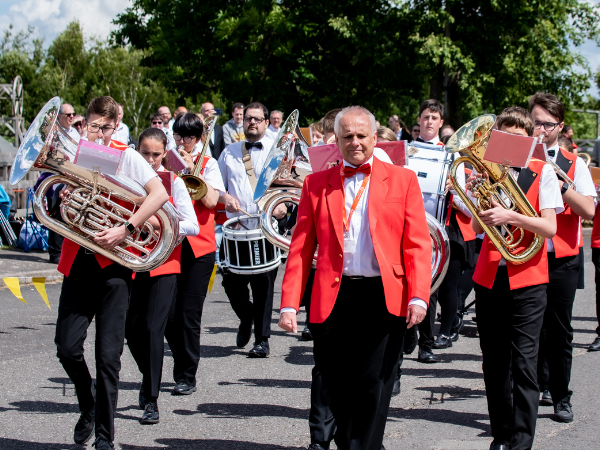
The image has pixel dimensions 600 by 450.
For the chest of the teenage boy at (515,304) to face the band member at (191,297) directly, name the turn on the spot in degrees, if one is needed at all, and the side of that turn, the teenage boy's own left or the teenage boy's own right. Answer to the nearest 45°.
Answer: approximately 45° to the teenage boy's own right

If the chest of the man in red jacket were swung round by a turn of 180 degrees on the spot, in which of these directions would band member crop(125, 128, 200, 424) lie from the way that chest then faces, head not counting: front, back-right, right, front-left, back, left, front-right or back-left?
front-left

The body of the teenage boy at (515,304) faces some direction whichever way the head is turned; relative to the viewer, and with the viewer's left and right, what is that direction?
facing the viewer and to the left of the viewer

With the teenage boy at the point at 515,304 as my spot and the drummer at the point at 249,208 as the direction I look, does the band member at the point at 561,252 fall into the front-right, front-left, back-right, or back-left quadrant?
front-right

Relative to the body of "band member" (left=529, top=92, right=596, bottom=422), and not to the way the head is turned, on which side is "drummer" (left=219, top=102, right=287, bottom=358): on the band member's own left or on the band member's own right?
on the band member's own right

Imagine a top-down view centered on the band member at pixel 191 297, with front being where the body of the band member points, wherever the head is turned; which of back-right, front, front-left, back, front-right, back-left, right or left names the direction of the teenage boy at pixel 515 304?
left

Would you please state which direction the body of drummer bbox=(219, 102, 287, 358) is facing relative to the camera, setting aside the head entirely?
toward the camera

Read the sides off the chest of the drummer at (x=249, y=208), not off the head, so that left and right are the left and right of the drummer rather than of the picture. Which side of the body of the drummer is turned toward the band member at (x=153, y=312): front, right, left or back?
front

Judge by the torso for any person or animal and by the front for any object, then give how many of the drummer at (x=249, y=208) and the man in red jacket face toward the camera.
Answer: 2

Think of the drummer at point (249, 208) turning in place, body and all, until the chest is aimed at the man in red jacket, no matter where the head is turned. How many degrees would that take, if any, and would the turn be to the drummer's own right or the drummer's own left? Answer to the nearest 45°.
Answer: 0° — they already face them

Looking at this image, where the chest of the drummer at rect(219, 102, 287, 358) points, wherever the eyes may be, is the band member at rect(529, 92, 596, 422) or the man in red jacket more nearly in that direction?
the man in red jacket

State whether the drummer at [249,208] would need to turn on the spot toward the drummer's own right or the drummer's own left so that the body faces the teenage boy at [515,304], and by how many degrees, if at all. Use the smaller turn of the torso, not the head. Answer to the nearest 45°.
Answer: approximately 45° to the drummer's own left

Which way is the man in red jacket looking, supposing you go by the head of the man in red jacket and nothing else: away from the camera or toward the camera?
toward the camera

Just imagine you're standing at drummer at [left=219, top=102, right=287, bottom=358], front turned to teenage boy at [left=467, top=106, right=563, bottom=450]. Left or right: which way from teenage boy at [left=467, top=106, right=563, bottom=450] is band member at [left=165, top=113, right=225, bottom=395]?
right
